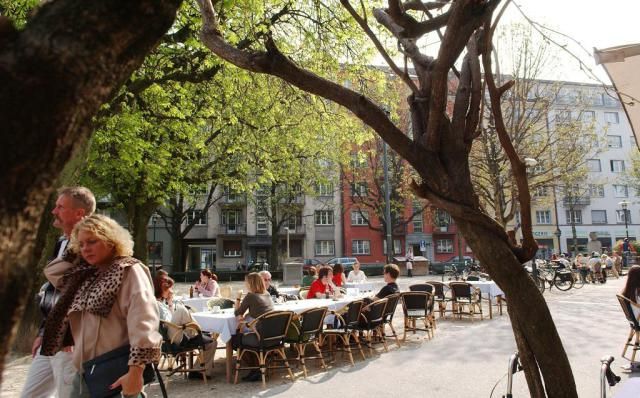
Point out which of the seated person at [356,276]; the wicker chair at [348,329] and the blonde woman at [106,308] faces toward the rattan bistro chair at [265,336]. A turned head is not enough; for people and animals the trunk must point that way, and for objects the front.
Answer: the seated person

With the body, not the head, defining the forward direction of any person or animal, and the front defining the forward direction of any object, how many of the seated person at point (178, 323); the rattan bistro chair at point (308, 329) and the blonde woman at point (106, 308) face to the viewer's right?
1

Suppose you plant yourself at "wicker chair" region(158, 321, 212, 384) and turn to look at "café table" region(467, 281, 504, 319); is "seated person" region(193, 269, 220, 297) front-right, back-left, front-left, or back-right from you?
front-left

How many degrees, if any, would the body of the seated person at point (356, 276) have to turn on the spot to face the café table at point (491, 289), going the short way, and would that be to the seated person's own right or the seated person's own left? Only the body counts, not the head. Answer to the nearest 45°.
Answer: approximately 45° to the seated person's own left

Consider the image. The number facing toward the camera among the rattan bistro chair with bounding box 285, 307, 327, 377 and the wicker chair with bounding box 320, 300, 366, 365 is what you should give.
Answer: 0

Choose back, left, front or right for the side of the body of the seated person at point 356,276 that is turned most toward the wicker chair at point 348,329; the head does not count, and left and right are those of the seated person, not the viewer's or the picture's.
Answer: front

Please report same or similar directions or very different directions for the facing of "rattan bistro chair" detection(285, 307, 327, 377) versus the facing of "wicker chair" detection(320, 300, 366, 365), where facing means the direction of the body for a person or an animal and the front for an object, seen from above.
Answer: same or similar directions

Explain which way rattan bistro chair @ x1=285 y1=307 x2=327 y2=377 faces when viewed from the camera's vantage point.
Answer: facing away from the viewer and to the left of the viewer

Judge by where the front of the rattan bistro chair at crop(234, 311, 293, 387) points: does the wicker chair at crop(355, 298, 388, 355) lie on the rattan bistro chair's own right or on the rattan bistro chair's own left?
on the rattan bistro chair's own right

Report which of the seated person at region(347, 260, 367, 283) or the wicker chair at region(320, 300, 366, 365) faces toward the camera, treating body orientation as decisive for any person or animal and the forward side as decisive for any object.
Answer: the seated person

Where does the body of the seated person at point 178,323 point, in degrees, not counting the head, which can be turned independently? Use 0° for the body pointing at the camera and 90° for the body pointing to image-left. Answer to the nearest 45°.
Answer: approximately 270°

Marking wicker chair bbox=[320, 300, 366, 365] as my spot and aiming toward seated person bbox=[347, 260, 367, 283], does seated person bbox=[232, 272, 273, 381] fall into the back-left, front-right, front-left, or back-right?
back-left

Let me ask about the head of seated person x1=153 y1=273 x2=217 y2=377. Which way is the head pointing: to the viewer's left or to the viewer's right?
to the viewer's right

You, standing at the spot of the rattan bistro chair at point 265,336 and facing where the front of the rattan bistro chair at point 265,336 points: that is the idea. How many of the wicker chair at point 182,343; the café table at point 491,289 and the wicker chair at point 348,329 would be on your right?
2

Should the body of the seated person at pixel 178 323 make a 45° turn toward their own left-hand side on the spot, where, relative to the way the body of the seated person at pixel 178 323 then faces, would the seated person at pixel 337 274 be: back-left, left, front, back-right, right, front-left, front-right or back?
front

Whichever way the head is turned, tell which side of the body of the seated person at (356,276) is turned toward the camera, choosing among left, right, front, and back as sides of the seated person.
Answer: front

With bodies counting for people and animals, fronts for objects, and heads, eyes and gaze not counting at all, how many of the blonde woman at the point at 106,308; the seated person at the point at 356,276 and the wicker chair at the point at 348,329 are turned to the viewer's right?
0
